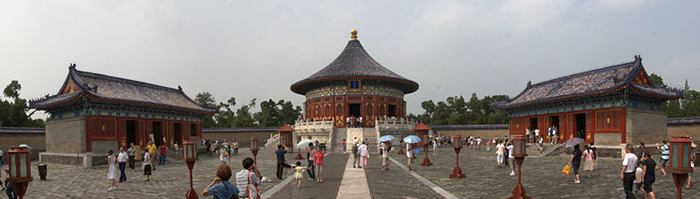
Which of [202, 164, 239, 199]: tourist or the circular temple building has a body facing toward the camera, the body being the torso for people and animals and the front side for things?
the circular temple building

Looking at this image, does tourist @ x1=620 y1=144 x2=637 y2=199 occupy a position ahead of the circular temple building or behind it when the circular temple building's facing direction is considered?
ahead

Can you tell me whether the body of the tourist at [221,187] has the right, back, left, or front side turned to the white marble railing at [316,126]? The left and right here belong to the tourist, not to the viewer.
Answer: front

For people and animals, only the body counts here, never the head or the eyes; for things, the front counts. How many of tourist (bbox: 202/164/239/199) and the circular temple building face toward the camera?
1

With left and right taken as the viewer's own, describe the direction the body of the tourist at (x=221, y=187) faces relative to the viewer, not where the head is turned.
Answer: facing away from the viewer

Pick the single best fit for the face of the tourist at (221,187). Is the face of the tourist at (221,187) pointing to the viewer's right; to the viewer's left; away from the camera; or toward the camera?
away from the camera

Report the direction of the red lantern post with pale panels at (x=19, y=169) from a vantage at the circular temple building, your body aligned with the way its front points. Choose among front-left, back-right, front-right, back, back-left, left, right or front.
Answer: front

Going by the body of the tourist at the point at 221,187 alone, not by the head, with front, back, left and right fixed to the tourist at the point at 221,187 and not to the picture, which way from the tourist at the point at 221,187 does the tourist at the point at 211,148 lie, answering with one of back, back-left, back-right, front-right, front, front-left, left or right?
front

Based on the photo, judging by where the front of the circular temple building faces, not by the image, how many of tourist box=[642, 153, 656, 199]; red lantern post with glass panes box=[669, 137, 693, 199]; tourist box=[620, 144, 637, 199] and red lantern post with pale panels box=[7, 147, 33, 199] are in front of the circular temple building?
4

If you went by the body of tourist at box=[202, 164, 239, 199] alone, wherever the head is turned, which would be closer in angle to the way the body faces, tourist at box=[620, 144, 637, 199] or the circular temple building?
the circular temple building

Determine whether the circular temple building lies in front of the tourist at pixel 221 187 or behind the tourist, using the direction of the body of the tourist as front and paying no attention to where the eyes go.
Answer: in front

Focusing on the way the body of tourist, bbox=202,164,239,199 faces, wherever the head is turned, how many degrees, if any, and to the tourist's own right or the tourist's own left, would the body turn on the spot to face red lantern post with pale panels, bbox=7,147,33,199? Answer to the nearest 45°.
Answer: approximately 45° to the tourist's own left

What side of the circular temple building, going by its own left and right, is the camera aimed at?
front

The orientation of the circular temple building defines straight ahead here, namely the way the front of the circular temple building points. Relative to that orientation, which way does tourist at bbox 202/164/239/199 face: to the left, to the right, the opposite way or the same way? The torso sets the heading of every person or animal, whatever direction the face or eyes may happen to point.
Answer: the opposite way

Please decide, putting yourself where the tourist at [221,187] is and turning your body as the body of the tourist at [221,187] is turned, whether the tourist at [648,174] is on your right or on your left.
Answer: on your right

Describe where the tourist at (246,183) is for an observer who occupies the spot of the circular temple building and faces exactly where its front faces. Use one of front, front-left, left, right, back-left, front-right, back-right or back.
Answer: front
